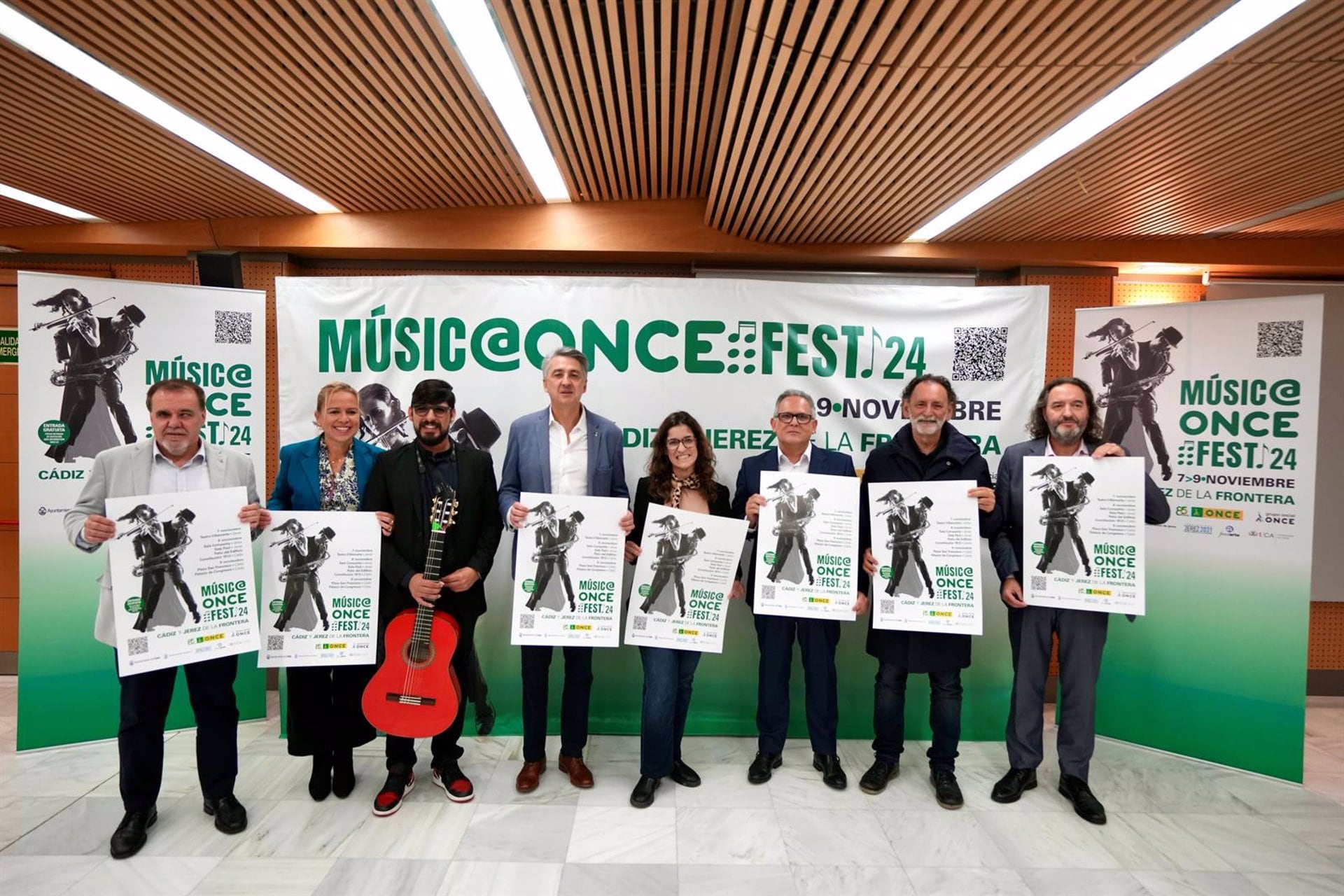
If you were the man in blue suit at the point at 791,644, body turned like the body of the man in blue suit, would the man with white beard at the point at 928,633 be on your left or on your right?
on your left

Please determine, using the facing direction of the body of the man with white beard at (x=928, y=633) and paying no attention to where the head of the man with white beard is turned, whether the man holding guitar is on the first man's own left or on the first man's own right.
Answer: on the first man's own right

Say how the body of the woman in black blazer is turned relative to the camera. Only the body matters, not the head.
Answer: toward the camera

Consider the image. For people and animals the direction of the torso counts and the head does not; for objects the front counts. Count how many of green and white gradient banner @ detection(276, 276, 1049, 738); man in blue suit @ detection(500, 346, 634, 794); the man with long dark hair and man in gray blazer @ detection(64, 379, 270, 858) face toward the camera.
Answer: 4

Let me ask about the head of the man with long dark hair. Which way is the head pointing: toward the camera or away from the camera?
toward the camera

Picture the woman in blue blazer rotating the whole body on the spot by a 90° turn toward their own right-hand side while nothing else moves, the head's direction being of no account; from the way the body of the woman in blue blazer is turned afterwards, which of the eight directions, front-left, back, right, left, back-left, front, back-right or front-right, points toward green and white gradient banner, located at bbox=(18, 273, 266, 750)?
front-right

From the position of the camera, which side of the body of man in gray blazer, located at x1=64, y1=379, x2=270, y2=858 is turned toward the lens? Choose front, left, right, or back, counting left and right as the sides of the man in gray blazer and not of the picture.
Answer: front

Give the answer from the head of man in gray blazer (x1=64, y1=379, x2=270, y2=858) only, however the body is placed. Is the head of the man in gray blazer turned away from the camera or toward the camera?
toward the camera

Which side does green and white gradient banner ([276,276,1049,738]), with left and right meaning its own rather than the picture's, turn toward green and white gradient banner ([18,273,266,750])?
right

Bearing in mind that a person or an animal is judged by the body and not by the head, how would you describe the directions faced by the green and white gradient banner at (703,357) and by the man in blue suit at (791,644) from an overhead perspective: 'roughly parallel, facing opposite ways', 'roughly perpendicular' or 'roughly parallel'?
roughly parallel

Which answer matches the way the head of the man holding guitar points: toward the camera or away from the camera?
toward the camera

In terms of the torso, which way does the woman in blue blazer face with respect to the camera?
toward the camera

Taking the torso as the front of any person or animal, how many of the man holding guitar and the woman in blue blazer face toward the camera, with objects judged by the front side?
2

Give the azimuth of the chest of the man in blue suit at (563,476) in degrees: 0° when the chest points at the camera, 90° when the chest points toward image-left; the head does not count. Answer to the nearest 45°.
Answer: approximately 0°

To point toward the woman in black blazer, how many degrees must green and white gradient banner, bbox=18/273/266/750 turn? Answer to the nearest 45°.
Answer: approximately 45° to its left
